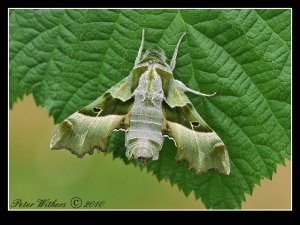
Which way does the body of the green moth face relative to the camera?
away from the camera
